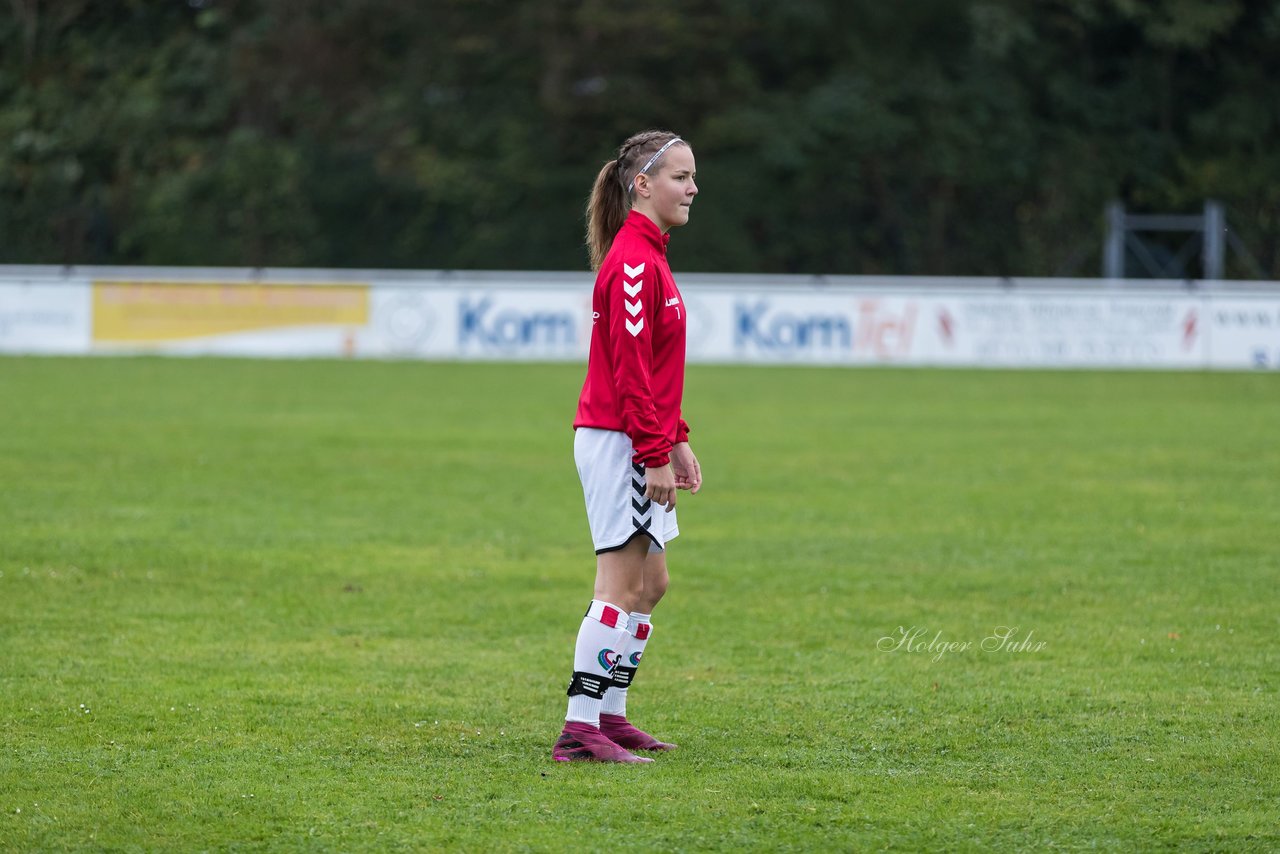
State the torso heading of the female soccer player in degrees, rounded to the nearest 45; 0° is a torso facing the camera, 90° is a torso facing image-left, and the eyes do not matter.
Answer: approximately 270°

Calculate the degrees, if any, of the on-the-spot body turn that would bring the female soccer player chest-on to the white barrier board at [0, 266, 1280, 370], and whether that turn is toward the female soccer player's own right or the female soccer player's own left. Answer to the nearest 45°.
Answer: approximately 90° to the female soccer player's own left
